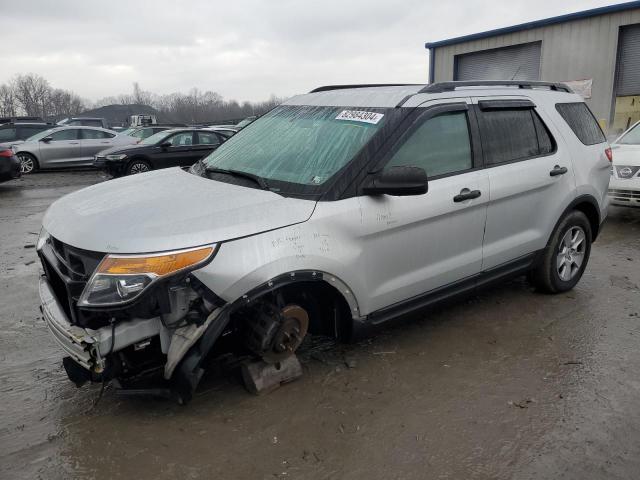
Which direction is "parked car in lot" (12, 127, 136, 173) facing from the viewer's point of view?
to the viewer's left

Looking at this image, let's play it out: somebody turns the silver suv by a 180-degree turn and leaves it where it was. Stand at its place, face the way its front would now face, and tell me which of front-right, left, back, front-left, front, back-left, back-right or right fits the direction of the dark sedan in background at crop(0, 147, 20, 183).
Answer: left

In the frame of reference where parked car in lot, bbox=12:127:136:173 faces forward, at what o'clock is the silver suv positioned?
The silver suv is roughly at 9 o'clock from the parked car in lot.

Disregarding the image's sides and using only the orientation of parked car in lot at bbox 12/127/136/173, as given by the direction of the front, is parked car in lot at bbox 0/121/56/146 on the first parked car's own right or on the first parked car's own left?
on the first parked car's own right

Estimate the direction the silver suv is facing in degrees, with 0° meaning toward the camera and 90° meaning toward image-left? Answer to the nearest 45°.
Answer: approximately 45°

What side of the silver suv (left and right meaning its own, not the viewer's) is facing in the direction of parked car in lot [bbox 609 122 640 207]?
back

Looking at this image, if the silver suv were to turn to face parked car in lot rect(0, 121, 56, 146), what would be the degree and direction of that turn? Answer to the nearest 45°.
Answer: approximately 90° to its right

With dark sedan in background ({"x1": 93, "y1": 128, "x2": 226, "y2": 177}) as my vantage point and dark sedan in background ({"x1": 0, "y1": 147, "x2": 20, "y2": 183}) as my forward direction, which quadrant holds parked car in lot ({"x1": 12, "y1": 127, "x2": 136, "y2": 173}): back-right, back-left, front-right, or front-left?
front-right

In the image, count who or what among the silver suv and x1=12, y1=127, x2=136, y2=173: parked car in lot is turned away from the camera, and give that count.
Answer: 0
